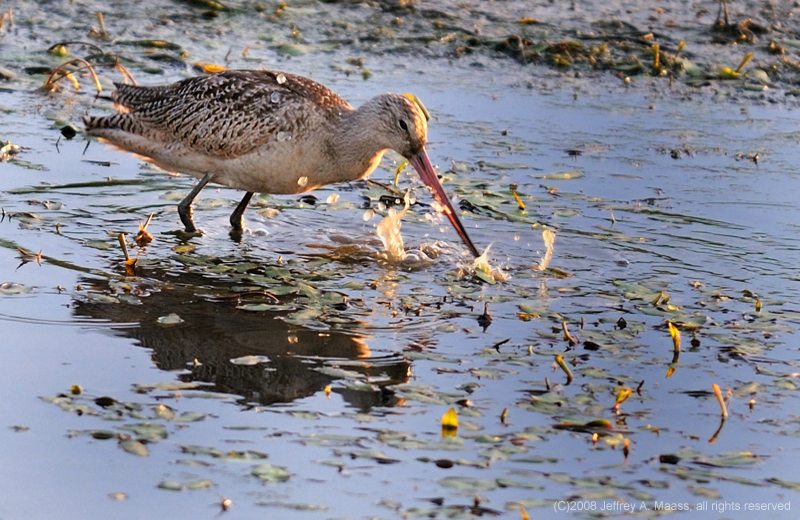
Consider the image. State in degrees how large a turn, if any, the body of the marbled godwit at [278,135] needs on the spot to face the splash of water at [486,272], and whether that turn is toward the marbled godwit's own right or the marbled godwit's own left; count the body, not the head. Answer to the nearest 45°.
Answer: approximately 45° to the marbled godwit's own right

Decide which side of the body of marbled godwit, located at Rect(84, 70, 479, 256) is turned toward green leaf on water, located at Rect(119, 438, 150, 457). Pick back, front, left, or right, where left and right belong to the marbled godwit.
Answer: right

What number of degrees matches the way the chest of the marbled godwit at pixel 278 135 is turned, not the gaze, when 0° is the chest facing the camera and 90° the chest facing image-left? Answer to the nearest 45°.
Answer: approximately 270°

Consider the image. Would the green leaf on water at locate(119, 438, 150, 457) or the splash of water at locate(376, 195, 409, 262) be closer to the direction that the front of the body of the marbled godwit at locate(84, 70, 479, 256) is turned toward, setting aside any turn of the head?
the splash of water

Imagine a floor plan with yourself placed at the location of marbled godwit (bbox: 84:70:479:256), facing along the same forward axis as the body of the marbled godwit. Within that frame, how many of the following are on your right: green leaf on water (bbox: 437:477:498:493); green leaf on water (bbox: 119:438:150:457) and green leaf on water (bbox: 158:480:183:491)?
3

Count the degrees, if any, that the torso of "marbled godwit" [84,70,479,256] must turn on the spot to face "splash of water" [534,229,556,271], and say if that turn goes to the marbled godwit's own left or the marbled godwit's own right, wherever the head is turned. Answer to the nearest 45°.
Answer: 0° — it already faces it

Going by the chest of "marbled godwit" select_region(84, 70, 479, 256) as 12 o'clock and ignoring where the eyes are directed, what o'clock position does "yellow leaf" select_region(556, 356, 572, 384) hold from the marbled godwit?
The yellow leaf is roughly at 2 o'clock from the marbled godwit.

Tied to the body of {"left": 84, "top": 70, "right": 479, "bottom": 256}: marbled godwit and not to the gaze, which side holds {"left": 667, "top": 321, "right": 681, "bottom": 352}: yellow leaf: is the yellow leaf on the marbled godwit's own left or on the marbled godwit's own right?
on the marbled godwit's own right

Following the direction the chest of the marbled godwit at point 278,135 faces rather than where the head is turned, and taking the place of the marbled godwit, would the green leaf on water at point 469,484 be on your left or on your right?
on your right
